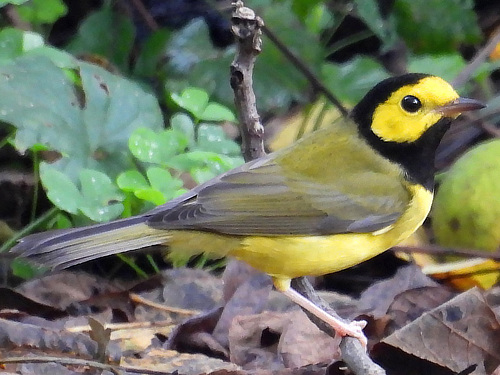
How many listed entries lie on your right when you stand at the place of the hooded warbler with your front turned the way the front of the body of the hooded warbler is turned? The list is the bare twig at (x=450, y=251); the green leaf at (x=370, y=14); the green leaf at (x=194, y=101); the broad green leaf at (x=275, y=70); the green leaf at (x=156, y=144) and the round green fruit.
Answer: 0

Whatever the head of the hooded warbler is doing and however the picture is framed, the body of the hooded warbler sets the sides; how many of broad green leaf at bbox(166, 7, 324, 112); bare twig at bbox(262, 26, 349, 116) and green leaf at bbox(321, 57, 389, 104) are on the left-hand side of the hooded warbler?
3

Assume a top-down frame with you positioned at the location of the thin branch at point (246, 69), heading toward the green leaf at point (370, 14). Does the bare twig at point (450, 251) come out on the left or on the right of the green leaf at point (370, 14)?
right

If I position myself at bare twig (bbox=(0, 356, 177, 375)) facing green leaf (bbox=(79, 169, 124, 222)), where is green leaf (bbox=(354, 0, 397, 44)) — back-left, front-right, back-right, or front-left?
front-right

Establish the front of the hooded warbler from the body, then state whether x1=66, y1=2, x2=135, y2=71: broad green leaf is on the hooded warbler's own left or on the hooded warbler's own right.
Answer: on the hooded warbler's own left

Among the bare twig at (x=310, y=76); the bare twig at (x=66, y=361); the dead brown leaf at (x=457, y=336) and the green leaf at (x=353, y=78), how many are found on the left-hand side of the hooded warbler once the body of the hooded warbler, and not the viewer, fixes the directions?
2

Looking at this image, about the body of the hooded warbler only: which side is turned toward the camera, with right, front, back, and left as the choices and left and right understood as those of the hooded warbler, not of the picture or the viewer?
right

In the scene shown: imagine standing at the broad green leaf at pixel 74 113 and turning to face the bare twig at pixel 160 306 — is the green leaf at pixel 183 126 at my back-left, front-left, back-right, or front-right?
front-left

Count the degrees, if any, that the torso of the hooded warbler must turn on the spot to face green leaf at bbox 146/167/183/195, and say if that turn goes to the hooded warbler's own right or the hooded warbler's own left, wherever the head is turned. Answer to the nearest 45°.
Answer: approximately 135° to the hooded warbler's own left

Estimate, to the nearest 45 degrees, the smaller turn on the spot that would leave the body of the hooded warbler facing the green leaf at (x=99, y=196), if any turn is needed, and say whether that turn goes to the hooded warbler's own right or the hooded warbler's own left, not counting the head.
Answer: approximately 180°

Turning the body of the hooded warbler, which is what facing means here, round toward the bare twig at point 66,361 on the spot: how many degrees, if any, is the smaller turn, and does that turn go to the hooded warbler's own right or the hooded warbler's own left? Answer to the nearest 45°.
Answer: approximately 135° to the hooded warbler's own right

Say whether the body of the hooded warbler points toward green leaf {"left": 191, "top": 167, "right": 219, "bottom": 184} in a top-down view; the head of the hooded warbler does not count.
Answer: no

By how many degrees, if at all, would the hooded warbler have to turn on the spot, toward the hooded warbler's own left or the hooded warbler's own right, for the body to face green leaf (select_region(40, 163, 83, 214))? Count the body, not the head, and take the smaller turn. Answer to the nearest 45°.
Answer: approximately 180°

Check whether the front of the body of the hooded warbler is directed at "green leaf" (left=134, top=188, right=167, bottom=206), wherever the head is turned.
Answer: no

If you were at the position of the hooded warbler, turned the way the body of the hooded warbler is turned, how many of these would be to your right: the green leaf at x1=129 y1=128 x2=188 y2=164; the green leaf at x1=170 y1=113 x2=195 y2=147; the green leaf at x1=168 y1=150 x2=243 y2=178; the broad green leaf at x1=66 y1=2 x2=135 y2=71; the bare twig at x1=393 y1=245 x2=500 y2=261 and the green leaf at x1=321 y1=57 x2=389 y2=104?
0

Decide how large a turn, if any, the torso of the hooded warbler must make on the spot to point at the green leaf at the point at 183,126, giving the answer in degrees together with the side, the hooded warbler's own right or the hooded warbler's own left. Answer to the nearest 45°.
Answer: approximately 135° to the hooded warbler's own left

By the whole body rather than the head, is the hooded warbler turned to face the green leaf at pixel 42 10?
no

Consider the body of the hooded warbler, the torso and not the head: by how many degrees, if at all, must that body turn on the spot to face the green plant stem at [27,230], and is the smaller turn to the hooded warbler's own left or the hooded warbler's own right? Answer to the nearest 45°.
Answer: approximately 180°

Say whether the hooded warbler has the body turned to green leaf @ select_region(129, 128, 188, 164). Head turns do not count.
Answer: no

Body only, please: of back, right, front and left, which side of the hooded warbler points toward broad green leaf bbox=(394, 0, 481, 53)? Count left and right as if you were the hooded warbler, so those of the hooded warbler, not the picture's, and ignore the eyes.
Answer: left
